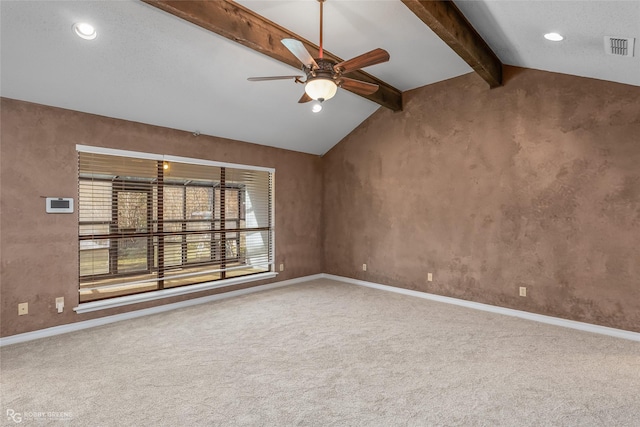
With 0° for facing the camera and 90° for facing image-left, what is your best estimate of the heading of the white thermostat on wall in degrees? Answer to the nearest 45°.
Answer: approximately 0°

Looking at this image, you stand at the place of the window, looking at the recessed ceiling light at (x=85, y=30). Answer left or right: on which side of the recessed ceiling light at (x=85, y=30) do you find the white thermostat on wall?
right

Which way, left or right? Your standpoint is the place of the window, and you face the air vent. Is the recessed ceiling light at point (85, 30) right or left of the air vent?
right

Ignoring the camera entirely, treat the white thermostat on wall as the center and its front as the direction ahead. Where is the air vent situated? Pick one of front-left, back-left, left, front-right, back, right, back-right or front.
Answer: front-left

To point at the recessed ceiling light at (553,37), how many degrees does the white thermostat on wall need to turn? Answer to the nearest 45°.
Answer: approximately 45° to its left
